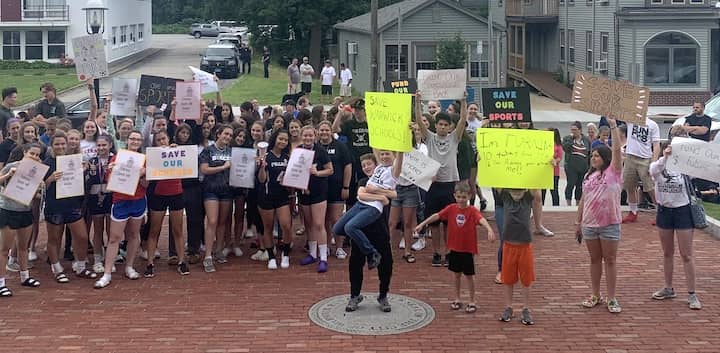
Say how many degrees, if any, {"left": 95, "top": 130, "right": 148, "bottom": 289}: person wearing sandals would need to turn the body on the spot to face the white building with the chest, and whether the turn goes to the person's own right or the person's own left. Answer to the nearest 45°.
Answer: approximately 180°

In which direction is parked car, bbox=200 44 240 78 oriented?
toward the camera

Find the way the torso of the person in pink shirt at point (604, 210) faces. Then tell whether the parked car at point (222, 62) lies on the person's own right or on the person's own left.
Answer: on the person's own right

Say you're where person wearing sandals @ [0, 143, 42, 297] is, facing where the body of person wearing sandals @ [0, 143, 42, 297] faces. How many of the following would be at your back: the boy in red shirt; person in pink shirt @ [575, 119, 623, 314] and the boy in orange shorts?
0

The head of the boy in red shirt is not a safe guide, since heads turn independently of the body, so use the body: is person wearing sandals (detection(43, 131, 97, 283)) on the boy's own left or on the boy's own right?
on the boy's own right

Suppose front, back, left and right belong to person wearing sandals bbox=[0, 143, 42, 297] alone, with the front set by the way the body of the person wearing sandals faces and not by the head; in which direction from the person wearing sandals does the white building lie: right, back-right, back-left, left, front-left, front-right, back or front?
back-left

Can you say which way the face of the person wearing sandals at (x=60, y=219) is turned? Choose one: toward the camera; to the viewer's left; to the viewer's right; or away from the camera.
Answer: toward the camera
